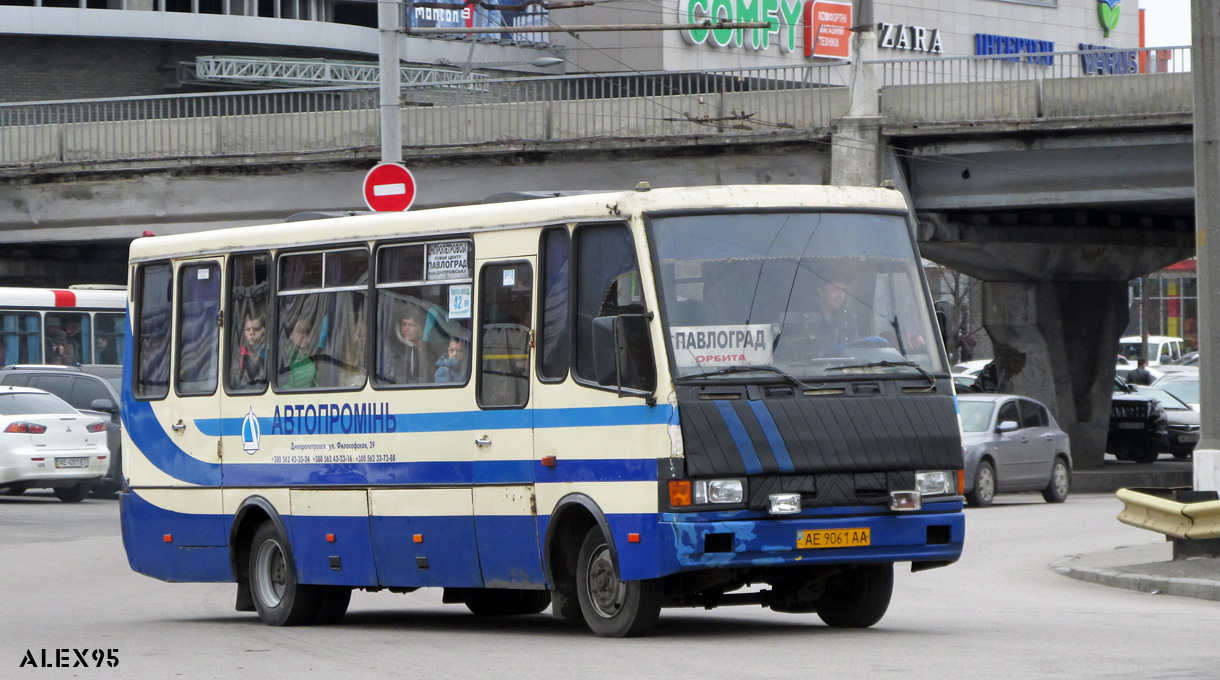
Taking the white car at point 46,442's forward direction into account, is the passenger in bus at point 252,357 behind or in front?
behind

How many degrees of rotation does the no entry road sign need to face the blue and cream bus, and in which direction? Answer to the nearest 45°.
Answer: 0° — it already faces it

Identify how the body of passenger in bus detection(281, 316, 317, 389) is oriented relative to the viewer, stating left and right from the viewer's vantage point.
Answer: facing the viewer and to the right of the viewer

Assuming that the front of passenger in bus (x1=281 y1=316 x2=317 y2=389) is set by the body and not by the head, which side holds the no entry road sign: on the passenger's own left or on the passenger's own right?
on the passenger's own left

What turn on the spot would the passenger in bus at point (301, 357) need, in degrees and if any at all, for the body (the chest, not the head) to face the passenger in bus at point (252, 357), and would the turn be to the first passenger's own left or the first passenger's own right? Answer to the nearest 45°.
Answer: approximately 180°

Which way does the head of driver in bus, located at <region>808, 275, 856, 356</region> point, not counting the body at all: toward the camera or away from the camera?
toward the camera

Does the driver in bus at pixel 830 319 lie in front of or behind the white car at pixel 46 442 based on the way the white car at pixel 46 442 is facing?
behind

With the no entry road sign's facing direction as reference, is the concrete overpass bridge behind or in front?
behind

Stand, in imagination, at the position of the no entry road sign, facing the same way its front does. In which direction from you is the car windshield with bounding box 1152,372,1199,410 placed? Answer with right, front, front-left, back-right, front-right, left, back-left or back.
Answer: back-left

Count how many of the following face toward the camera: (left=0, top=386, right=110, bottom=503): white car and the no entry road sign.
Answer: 1

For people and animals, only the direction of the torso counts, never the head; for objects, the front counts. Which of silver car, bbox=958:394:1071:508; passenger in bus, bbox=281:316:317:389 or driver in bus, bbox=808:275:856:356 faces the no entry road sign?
the silver car

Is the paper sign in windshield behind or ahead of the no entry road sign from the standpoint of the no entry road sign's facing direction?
ahead

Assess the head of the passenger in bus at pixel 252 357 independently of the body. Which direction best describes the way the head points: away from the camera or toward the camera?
toward the camera

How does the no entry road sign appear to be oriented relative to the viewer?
toward the camera

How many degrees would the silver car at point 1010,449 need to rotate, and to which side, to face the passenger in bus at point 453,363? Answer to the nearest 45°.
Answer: approximately 45° to its left

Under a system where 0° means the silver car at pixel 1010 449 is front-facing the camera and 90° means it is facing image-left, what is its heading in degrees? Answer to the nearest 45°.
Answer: approximately 45°
